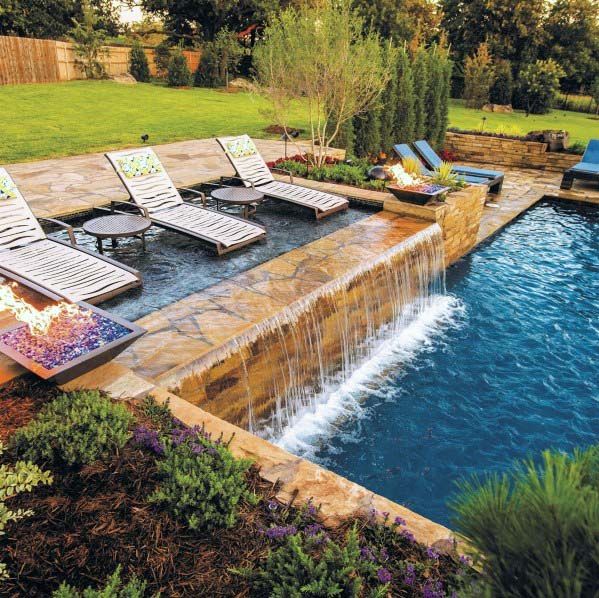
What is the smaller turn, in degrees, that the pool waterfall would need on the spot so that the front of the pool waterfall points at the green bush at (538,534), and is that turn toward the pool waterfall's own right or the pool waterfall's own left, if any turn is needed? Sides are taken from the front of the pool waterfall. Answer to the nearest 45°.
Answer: approximately 45° to the pool waterfall's own right

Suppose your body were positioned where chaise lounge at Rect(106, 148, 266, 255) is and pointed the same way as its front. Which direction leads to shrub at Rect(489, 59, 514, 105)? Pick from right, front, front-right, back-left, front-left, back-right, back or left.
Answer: left

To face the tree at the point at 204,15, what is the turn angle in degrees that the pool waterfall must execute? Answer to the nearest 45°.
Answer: approximately 135° to its left

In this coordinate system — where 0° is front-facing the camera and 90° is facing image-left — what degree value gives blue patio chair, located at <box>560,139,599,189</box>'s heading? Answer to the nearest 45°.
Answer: approximately 45°

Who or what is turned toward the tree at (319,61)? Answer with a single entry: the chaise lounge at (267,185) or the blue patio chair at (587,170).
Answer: the blue patio chair

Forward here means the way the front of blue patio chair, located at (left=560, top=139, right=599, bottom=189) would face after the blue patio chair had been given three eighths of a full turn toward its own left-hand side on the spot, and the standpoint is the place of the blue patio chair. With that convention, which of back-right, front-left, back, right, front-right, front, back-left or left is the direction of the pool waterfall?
right

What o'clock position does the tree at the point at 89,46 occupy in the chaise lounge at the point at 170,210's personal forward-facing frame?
The tree is roughly at 7 o'clock from the chaise lounge.

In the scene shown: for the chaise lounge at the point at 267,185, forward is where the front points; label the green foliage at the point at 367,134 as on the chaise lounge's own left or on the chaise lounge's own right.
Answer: on the chaise lounge's own left

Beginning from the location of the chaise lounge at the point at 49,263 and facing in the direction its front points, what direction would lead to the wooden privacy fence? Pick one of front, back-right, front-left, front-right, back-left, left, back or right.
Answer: back-left

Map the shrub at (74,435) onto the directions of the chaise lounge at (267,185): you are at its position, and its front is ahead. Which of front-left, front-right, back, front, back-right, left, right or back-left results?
front-right

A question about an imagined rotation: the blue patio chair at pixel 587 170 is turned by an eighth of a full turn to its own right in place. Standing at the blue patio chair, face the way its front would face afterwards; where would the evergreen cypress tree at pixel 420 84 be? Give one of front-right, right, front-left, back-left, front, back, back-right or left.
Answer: front

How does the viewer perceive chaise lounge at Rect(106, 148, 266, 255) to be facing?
facing the viewer and to the right of the viewer

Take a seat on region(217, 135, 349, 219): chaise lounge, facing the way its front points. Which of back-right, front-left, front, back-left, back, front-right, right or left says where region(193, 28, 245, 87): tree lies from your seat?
back-left

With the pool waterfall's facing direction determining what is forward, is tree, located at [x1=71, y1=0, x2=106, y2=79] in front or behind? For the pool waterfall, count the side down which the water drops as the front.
behind

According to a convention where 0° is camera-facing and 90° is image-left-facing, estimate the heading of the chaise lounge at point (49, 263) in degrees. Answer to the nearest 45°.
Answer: approximately 315°
